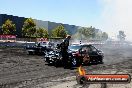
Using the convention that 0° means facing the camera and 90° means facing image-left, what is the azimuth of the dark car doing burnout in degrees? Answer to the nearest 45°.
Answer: approximately 45°

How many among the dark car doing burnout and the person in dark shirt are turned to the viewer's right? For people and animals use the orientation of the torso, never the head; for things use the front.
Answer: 1
